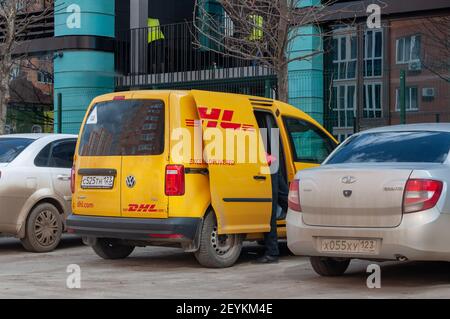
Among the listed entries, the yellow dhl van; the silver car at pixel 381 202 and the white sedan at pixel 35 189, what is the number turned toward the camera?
0

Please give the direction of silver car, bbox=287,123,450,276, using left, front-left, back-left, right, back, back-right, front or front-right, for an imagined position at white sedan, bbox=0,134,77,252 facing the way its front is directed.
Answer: right

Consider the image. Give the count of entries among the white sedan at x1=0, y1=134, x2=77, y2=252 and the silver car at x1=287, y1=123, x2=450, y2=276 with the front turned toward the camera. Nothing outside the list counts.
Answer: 0

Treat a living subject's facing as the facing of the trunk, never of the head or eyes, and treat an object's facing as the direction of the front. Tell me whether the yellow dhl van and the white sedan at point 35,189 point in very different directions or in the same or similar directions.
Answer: same or similar directions

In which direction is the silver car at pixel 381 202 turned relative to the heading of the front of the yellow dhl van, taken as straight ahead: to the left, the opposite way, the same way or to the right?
the same way

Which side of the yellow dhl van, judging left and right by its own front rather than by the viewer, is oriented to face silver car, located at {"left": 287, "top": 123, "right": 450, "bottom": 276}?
right

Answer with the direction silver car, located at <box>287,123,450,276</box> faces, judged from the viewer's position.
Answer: facing away from the viewer and to the right of the viewer

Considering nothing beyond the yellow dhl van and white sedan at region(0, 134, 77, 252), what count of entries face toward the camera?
0

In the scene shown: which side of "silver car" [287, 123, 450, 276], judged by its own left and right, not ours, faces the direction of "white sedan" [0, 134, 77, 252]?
left

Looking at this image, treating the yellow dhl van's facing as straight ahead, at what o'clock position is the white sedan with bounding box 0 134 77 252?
The white sedan is roughly at 9 o'clock from the yellow dhl van.

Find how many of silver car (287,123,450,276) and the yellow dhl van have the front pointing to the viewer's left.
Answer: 0

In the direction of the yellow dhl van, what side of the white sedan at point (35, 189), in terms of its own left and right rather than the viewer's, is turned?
right

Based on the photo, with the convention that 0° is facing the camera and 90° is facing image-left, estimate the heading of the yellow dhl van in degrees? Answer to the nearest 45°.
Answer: approximately 225°

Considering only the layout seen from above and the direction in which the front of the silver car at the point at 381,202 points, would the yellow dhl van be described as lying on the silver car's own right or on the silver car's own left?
on the silver car's own left
